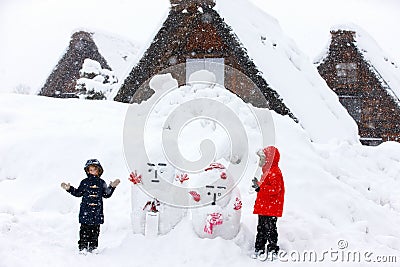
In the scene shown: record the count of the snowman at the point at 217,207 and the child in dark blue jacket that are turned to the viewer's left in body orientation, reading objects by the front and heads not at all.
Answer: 0

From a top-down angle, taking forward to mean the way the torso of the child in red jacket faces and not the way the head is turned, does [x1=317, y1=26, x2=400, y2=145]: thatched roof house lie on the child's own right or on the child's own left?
on the child's own right

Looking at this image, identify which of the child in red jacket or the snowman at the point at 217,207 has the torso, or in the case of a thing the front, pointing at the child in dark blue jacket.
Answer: the child in red jacket

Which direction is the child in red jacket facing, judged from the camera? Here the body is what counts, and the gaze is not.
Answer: to the viewer's left

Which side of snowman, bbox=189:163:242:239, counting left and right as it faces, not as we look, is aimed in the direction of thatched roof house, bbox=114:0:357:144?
back

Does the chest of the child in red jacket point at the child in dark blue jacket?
yes

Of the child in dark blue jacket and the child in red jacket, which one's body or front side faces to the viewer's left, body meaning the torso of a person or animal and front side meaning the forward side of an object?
the child in red jacket

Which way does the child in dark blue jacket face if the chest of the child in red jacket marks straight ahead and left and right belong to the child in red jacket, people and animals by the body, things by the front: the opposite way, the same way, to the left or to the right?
to the left

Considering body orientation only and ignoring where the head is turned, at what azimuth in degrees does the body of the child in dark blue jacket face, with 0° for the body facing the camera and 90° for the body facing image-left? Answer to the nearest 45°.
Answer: approximately 0°

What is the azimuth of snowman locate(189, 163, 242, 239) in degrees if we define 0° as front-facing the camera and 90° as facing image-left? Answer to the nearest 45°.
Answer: approximately 0°

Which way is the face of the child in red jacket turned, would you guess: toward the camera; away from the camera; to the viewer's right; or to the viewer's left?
to the viewer's left
